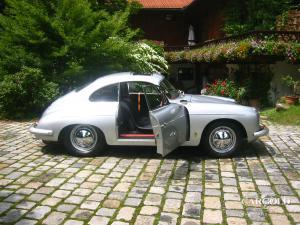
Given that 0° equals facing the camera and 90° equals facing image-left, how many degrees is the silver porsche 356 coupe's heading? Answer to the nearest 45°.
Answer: approximately 270°

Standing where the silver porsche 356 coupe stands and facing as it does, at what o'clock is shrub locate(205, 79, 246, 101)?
The shrub is roughly at 10 o'clock from the silver porsche 356 coupe.

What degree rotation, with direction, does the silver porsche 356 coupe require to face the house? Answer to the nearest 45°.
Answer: approximately 90° to its left

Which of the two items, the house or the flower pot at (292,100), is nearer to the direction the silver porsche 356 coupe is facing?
the flower pot

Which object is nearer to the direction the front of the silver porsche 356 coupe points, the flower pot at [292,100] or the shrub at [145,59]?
the flower pot

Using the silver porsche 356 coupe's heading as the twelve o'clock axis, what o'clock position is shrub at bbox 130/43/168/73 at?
The shrub is roughly at 9 o'clock from the silver porsche 356 coupe.

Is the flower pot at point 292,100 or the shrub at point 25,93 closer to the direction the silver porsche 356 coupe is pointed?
the flower pot

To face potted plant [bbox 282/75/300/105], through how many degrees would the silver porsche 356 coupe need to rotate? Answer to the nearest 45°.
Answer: approximately 45° to its left

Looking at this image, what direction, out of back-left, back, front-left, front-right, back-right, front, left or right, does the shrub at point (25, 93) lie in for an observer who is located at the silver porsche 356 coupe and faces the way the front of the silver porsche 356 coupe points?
back-left

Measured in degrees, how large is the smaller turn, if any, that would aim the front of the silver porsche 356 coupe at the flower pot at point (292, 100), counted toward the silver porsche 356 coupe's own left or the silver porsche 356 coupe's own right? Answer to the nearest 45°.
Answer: approximately 45° to the silver porsche 356 coupe's own left

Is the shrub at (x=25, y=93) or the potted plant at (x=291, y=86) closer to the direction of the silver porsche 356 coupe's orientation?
the potted plant
